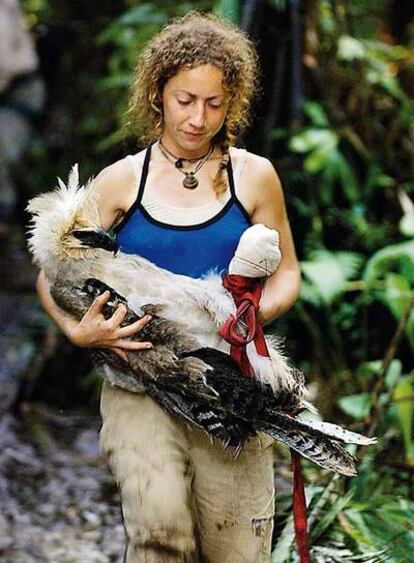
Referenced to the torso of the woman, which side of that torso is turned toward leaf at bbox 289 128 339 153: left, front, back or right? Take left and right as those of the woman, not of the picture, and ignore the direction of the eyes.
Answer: back

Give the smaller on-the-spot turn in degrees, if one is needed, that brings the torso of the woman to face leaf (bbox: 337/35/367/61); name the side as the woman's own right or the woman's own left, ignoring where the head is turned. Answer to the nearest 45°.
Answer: approximately 180°

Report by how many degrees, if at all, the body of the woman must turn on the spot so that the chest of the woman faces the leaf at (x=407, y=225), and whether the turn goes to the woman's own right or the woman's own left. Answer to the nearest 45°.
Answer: approximately 135° to the woman's own left

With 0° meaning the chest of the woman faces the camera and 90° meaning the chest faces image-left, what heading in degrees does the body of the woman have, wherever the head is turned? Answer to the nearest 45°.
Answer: approximately 0°

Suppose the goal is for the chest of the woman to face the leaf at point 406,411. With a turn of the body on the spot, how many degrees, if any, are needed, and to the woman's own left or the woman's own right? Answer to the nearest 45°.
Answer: approximately 135° to the woman's own left

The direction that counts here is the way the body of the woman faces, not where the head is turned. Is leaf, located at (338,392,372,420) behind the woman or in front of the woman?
behind

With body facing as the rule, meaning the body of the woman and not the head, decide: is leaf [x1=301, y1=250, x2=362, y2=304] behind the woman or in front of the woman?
behind

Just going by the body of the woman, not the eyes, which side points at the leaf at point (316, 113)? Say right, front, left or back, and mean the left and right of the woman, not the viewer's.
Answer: back
